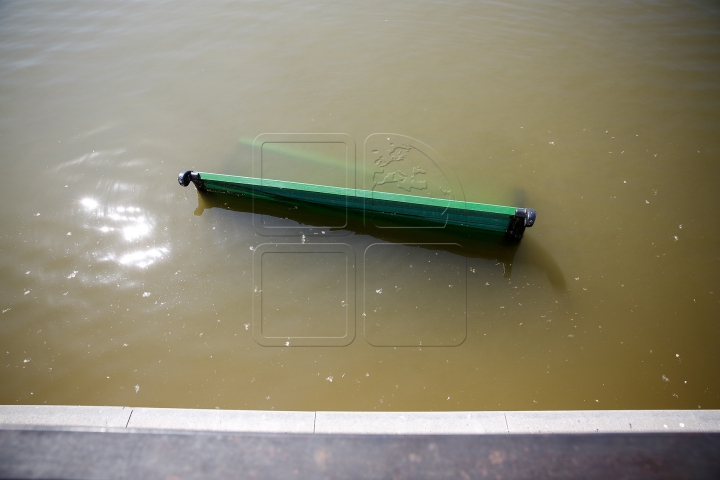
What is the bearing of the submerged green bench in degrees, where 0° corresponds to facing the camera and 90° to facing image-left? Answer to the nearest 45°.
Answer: approximately 180°
